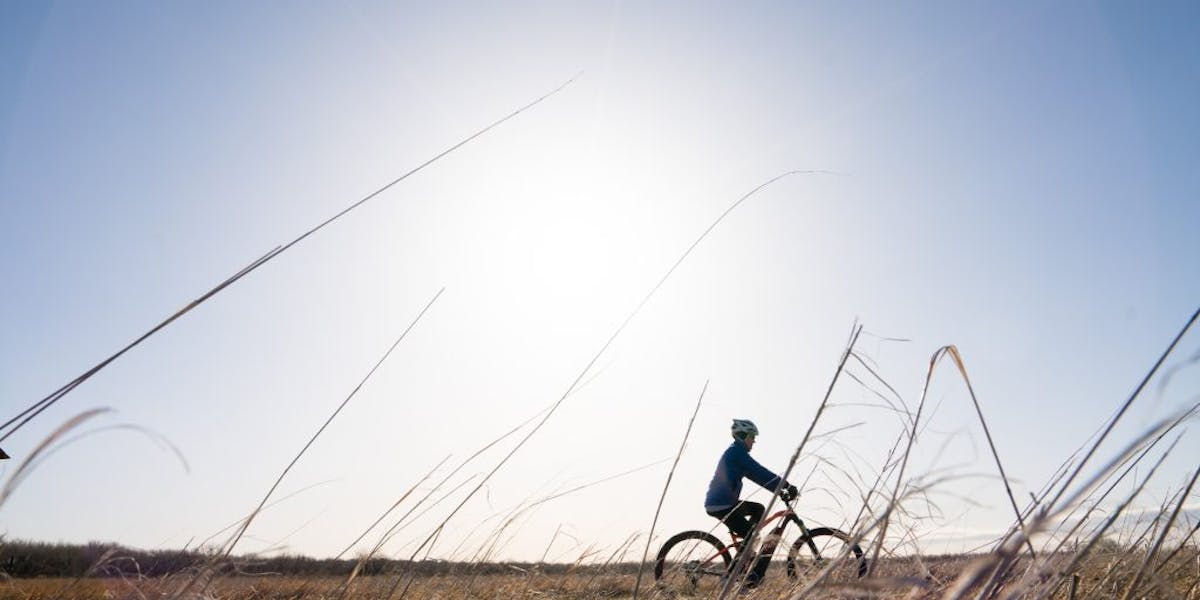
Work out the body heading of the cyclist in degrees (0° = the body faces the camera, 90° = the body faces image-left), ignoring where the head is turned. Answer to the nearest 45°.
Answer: approximately 270°

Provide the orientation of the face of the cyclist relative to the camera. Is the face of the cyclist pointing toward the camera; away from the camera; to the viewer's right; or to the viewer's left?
to the viewer's right
